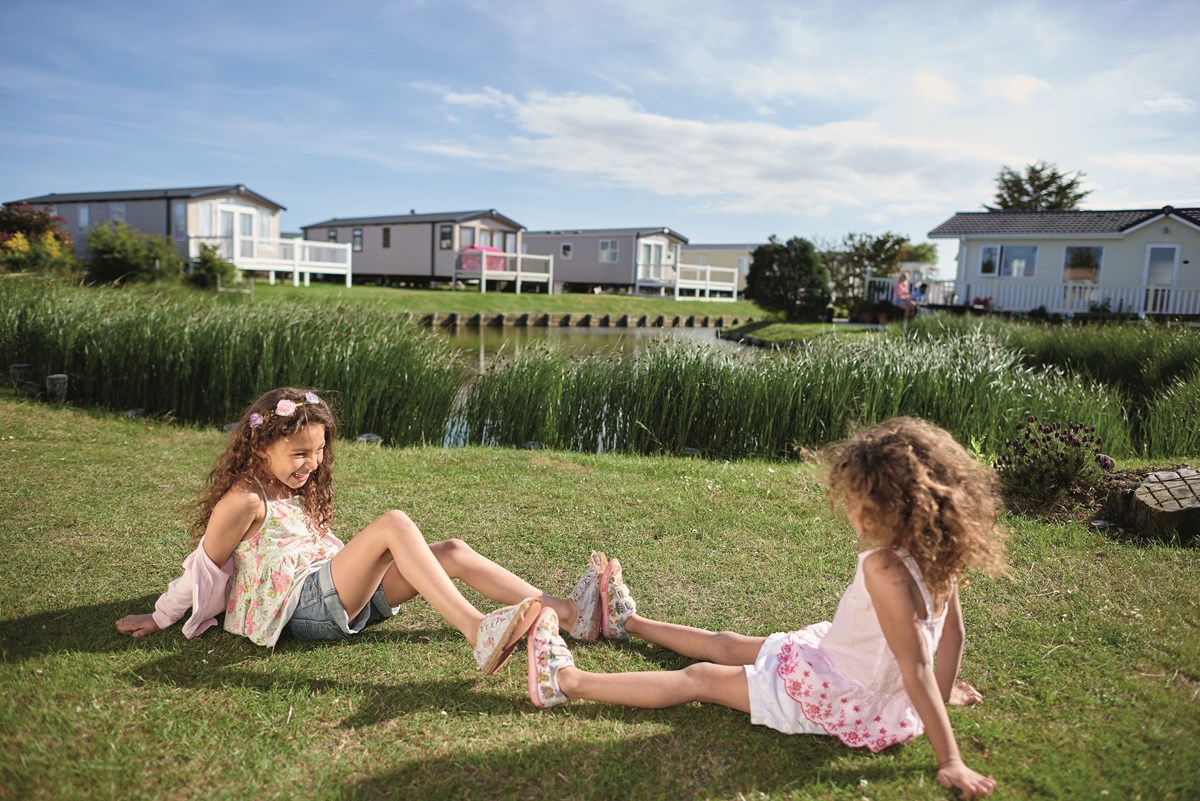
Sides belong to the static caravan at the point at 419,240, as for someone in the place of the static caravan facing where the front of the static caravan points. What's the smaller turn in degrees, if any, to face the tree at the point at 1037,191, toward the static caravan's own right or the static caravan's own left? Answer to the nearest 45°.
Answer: approximately 45° to the static caravan's own left

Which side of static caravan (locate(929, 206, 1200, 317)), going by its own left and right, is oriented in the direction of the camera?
front

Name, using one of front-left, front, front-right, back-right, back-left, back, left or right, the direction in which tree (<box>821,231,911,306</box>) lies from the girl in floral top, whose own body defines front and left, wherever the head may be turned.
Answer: left

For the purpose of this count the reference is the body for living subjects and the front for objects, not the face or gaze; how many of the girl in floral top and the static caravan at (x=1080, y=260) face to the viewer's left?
0

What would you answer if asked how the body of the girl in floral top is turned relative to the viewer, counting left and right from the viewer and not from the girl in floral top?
facing the viewer and to the right of the viewer

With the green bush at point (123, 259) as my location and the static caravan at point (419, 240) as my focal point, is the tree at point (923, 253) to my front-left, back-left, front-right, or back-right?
front-right

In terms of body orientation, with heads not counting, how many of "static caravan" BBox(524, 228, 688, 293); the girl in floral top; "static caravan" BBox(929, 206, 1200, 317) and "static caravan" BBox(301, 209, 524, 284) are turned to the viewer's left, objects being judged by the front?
0

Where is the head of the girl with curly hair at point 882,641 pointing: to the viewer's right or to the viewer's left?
to the viewer's left

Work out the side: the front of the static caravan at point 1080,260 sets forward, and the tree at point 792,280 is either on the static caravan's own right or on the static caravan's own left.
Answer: on the static caravan's own right

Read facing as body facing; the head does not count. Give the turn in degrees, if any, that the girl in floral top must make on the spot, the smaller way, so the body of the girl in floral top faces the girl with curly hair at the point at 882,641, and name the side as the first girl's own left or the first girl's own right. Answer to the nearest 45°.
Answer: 0° — they already face them

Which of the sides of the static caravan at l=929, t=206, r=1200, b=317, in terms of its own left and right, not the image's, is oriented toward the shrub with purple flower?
front

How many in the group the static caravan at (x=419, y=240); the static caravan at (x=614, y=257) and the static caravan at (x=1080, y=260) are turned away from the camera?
0

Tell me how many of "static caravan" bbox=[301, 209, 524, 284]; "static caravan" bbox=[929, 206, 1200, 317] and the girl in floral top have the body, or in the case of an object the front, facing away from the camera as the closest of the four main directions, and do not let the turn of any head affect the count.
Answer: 0
